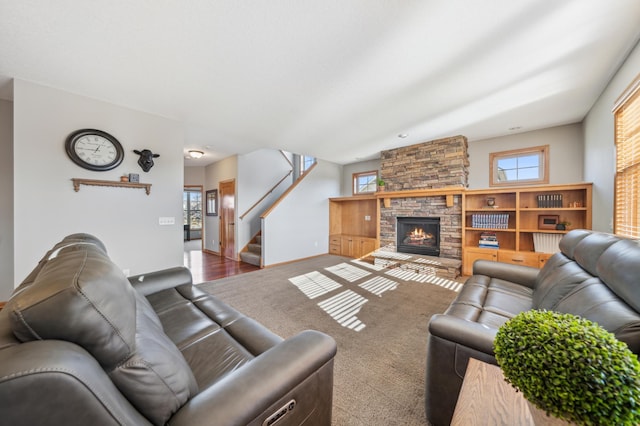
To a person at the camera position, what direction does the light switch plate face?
facing the viewer

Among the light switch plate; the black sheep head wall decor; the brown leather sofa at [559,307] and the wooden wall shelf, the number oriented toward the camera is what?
3

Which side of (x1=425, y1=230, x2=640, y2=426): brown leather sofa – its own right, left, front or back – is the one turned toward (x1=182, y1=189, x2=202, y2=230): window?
front

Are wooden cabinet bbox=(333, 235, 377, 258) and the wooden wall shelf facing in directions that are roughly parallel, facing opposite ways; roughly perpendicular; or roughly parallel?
roughly perpendicular

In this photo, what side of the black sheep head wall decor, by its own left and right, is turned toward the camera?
front

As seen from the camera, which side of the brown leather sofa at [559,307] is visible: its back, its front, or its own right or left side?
left

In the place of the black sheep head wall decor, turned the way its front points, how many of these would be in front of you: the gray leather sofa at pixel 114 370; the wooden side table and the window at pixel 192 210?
2

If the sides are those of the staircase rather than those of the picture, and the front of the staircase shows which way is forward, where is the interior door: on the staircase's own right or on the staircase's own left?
on the staircase's own right

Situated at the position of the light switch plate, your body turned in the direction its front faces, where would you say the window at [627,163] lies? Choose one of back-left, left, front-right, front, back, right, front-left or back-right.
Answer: front-left

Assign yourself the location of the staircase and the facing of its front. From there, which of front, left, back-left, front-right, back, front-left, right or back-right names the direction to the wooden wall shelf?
front

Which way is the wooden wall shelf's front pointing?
toward the camera
